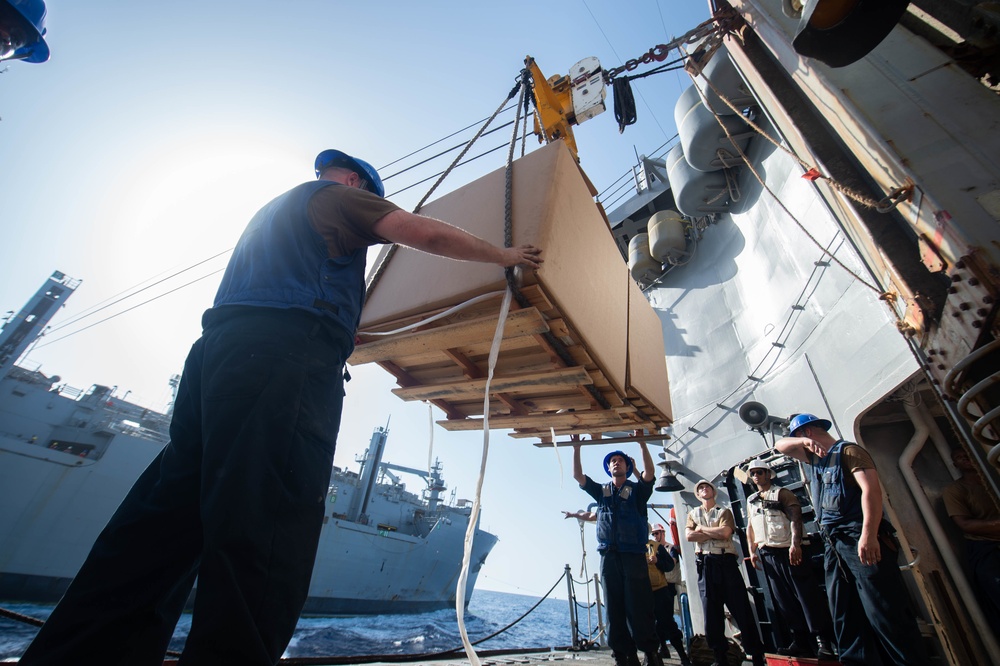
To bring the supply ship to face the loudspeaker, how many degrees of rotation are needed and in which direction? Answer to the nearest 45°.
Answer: approximately 90° to its right

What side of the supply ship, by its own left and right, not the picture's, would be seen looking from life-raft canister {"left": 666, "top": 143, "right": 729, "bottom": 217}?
right

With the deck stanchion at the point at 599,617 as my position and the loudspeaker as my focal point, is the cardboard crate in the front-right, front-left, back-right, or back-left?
front-right

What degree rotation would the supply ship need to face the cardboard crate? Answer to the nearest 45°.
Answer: approximately 135° to its right

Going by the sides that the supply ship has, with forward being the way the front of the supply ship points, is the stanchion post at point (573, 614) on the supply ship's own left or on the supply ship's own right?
on the supply ship's own right

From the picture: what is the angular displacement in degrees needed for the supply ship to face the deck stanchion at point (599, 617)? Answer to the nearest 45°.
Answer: approximately 90° to its right

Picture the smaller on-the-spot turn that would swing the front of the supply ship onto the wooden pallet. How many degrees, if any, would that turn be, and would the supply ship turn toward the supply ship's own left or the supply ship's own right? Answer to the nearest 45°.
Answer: approximately 135° to the supply ship's own right

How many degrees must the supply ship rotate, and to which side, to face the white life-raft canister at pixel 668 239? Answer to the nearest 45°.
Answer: approximately 90° to its right

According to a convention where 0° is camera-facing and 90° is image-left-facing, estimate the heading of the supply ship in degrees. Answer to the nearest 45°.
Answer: approximately 225°

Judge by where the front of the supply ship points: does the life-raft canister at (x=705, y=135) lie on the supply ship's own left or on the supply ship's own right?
on the supply ship's own right

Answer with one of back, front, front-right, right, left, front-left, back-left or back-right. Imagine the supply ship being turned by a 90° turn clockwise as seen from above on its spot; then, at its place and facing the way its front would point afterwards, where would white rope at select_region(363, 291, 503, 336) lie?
front-right
